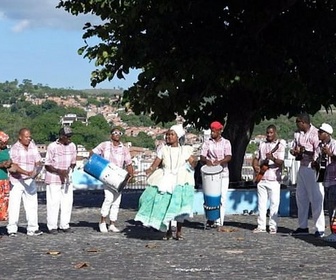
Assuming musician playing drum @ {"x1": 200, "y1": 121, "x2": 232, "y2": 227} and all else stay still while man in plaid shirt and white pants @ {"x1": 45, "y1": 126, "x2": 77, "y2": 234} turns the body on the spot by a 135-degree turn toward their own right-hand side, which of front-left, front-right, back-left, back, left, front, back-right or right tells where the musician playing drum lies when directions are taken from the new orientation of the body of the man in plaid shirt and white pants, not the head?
back

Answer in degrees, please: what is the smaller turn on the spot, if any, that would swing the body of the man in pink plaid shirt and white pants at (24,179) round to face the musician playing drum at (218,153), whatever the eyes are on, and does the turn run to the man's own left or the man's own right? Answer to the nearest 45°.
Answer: approximately 45° to the man's own left

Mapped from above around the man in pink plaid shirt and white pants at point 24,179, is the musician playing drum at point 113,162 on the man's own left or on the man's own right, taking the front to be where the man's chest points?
on the man's own left

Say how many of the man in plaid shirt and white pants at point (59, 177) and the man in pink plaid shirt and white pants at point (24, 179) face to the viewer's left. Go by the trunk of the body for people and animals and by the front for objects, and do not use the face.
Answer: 0

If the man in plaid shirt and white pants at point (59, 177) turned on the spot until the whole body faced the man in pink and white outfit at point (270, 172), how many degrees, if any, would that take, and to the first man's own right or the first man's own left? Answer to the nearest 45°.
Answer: approximately 45° to the first man's own left

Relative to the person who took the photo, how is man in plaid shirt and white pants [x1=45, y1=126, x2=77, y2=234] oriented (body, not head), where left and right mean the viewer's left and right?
facing the viewer and to the right of the viewer

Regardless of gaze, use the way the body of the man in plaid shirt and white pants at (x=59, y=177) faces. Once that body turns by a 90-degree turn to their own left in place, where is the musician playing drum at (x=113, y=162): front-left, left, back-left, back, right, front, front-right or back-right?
front-right
